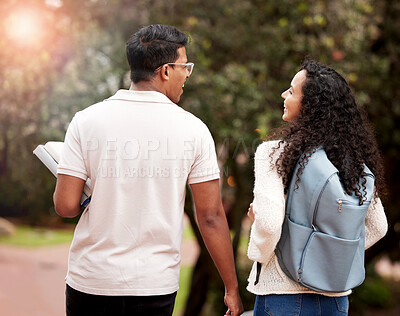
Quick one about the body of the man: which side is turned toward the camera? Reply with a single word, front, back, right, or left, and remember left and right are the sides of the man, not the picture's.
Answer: back

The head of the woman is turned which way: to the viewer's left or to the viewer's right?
to the viewer's left

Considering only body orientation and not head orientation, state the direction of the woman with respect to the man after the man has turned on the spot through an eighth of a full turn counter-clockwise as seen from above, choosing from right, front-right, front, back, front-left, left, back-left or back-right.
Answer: back-right

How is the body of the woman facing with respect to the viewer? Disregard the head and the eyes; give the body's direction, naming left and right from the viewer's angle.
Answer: facing away from the viewer and to the left of the viewer
